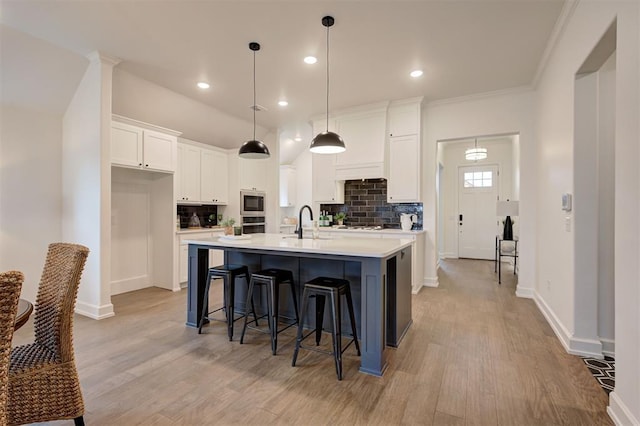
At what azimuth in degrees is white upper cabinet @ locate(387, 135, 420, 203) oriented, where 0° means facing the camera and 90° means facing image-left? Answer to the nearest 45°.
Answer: approximately 0°

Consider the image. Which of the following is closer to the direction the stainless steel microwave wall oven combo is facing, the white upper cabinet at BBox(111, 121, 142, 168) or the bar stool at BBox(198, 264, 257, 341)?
the bar stool

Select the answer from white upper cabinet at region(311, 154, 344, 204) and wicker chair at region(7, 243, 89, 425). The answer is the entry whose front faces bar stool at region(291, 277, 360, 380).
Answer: the white upper cabinet

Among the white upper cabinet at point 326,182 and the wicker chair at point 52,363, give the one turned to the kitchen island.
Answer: the white upper cabinet

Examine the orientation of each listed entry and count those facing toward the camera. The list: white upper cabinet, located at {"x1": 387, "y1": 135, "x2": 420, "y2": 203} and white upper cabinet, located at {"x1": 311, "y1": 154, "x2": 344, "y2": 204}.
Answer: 2
